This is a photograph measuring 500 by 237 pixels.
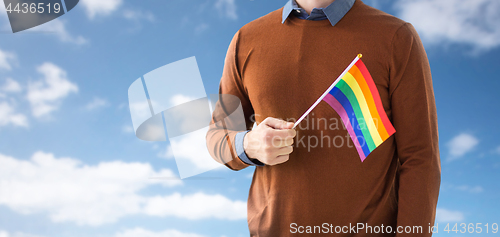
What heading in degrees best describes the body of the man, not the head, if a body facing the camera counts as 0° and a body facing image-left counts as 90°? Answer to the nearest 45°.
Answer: approximately 45°
